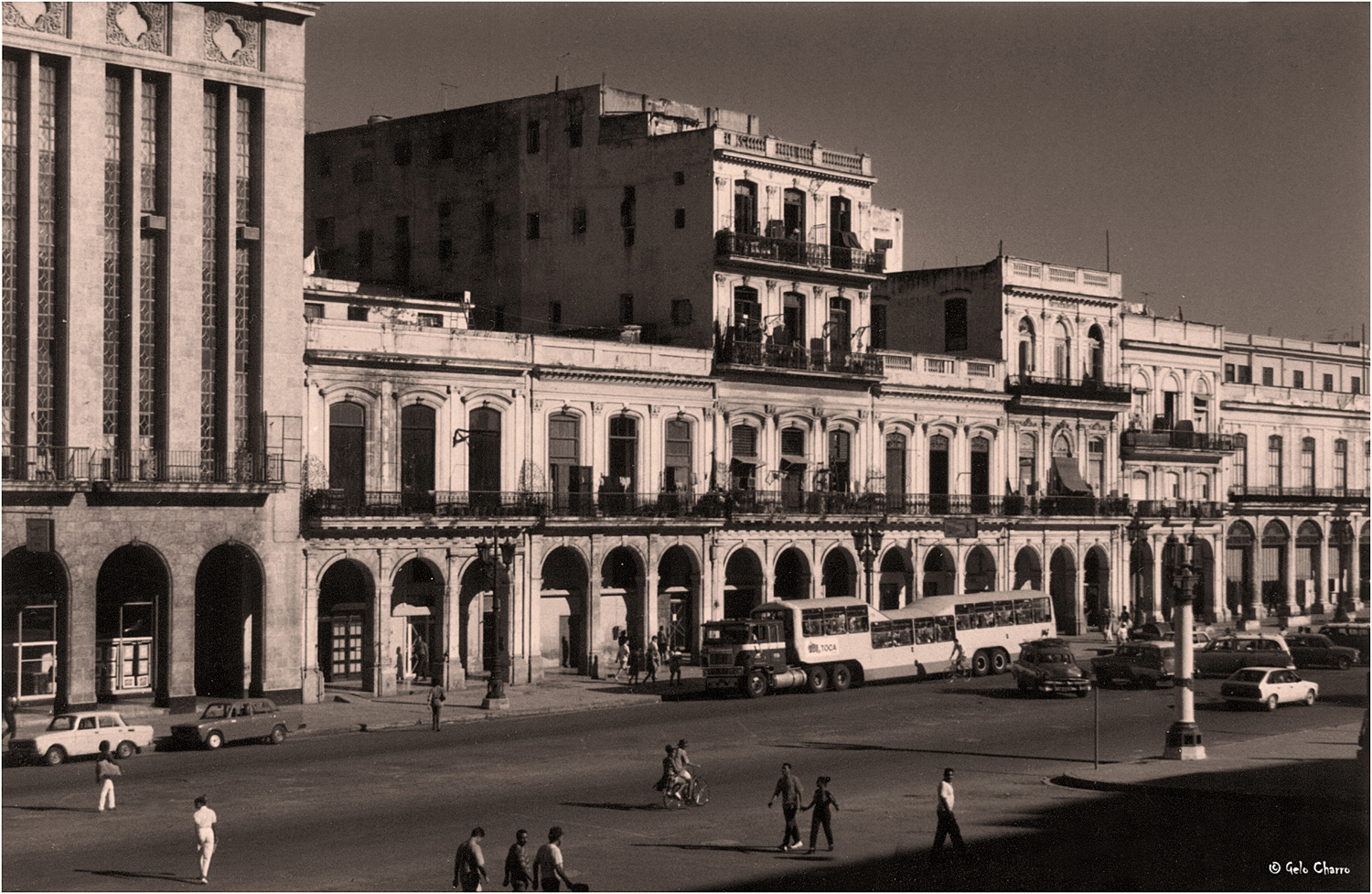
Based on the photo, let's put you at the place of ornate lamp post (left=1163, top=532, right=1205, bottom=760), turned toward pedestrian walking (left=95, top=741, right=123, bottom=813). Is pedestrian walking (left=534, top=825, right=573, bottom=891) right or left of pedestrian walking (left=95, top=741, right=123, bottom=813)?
left

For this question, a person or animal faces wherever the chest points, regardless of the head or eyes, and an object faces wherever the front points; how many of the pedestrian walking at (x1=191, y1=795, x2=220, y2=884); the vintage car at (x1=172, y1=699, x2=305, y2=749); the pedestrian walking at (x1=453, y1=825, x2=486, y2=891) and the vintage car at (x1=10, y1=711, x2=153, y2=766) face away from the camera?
1

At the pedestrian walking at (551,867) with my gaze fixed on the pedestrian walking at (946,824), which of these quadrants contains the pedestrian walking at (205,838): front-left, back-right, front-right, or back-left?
back-left

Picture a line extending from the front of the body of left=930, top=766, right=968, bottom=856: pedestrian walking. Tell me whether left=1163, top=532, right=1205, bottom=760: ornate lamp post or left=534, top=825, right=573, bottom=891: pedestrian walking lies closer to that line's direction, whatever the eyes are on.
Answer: the ornate lamp post

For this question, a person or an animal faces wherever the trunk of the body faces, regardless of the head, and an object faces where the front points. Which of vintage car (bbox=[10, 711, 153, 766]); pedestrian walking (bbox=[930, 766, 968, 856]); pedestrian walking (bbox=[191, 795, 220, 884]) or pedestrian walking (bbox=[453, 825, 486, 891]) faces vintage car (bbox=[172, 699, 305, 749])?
pedestrian walking (bbox=[191, 795, 220, 884])

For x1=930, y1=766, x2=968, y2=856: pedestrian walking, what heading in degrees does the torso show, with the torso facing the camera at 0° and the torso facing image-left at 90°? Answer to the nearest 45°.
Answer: approximately 270°

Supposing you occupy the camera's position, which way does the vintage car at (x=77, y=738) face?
facing the viewer and to the left of the viewer

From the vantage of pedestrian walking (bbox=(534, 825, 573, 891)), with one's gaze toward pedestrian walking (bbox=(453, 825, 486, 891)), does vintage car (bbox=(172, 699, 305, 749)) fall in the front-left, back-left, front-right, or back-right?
front-right

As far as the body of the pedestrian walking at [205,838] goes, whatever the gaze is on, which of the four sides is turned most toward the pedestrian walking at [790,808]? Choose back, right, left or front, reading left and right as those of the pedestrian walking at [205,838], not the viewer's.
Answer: right

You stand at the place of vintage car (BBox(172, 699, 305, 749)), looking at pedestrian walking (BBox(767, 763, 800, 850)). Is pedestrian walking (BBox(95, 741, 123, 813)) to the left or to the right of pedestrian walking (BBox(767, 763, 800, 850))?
right

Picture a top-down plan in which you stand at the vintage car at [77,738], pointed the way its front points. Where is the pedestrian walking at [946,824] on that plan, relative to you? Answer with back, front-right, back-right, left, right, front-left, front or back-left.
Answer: left
